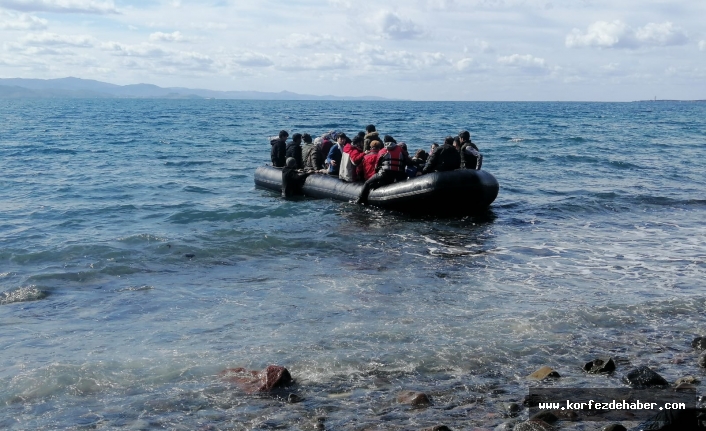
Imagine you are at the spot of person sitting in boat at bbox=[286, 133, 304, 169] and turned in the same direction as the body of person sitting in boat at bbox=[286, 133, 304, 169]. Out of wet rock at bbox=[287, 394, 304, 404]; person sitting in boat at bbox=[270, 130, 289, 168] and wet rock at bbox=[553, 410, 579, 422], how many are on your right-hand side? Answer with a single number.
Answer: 2

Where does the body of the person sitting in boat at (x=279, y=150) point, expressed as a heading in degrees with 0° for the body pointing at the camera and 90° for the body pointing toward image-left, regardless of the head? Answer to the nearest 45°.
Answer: approximately 270°

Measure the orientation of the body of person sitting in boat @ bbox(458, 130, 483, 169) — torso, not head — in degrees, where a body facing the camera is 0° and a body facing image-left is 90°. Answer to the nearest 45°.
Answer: approximately 90°

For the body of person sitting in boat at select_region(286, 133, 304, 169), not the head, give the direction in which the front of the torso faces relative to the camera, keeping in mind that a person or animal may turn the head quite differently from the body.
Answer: to the viewer's right

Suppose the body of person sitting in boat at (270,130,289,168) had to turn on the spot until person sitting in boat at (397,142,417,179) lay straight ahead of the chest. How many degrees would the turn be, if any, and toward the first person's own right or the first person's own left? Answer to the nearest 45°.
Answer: approximately 45° to the first person's own right

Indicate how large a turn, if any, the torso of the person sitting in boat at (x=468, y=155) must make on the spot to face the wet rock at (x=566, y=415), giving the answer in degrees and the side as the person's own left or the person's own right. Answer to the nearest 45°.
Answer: approximately 90° to the person's own left

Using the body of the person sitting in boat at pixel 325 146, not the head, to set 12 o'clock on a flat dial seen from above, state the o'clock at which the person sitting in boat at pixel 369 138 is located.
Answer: the person sitting in boat at pixel 369 138 is roughly at 2 o'clock from the person sitting in boat at pixel 325 146.
